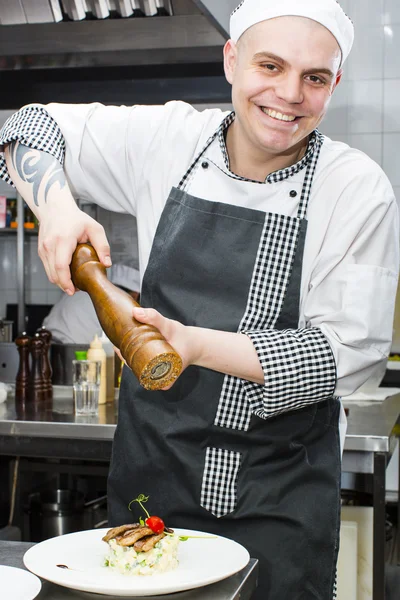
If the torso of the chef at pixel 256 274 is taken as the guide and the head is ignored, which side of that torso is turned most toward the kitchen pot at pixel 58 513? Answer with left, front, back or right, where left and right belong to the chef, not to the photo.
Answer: back

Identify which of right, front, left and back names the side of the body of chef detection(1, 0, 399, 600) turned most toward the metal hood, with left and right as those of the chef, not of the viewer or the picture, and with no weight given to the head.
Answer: back

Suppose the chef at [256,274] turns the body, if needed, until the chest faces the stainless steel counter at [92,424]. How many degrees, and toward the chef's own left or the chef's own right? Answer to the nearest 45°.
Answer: approximately 135° to the chef's own right

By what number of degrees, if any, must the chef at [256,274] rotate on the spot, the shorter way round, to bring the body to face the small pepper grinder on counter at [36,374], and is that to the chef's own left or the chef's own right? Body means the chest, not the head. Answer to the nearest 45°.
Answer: approximately 135° to the chef's own right

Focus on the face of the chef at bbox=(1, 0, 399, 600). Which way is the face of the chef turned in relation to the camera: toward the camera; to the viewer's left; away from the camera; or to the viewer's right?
toward the camera

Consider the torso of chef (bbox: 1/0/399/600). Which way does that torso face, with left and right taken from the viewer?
facing the viewer

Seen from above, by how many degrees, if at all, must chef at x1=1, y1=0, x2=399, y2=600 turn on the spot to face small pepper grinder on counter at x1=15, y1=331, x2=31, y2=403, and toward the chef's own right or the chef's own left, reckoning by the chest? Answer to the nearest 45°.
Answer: approximately 135° to the chef's own right
